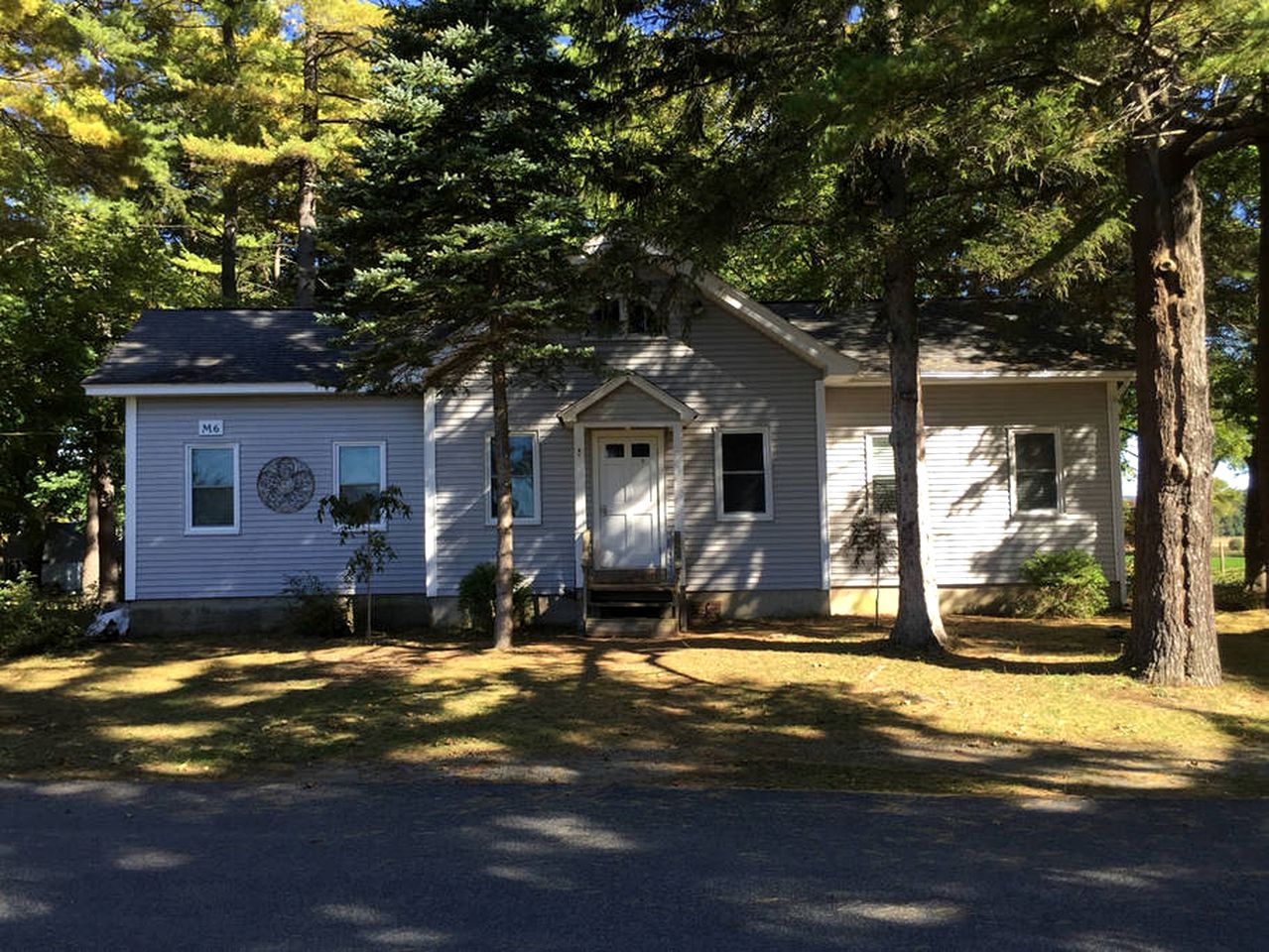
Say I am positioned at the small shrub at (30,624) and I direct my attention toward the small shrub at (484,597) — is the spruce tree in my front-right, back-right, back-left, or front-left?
front-right

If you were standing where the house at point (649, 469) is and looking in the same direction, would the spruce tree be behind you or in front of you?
in front

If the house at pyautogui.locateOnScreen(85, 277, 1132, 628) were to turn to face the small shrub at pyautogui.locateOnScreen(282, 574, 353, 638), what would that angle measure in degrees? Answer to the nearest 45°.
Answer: approximately 90° to its right

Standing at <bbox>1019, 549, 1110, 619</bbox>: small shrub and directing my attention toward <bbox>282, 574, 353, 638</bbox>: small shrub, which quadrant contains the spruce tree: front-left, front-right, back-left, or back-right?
front-left

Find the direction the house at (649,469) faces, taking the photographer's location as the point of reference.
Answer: facing the viewer

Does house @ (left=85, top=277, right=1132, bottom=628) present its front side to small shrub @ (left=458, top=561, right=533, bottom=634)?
yes

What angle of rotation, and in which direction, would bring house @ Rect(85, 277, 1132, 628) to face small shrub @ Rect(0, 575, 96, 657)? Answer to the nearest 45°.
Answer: approximately 90° to its right
